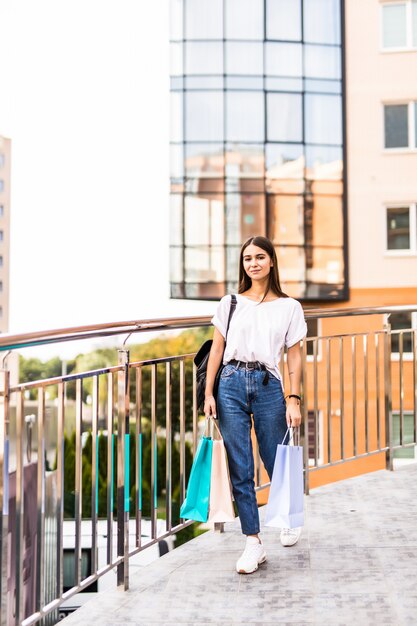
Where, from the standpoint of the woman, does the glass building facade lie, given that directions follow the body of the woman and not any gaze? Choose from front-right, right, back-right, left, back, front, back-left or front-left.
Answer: back

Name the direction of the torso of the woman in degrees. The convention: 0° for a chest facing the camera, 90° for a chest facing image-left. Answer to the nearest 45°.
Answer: approximately 0°

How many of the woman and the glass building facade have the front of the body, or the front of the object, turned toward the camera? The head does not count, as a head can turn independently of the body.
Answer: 2

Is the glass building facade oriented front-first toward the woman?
yes
